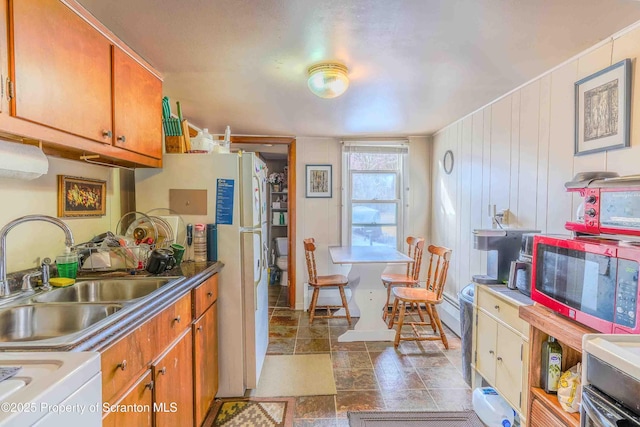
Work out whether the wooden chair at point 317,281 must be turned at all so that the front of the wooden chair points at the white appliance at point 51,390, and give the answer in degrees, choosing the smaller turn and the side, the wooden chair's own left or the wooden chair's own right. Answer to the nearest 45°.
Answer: approximately 90° to the wooden chair's own right

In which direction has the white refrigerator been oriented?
to the viewer's right

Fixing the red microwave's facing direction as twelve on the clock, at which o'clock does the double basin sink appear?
The double basin sink is roughly at 12 o'clock from the red microwave.

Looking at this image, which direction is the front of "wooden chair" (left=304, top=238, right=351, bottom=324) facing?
to the viewer's right

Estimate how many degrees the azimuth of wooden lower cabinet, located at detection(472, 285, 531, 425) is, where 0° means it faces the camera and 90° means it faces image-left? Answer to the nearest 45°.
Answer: approximately 45°

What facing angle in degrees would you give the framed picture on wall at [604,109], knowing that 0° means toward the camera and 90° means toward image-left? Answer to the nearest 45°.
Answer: approximately 45°

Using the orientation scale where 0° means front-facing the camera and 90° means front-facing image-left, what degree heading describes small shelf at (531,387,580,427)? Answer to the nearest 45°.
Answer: approximately 45°

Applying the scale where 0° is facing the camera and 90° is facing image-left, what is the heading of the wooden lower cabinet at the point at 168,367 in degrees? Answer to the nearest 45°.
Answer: approximately 315°

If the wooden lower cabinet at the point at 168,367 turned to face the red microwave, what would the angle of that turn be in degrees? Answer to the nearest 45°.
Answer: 0° — it already faces it
